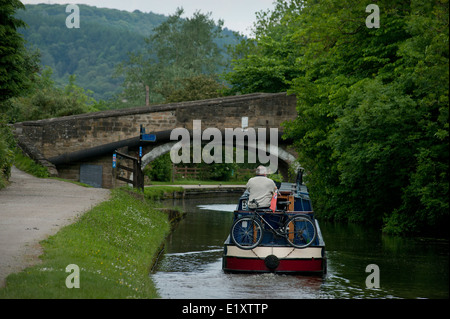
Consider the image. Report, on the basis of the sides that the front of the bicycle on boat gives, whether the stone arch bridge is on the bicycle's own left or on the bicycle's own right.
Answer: on the bicycle's own right

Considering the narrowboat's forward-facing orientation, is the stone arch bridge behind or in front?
in front

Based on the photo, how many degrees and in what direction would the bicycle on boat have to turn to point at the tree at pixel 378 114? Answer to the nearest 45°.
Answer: approximately 135° to its right

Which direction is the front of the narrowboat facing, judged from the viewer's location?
facing away from the viewer

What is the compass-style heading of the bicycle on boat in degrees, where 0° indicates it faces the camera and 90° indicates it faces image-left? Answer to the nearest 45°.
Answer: approximately 90°

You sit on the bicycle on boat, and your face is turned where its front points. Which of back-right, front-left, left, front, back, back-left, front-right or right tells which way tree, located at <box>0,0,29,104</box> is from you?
front-right
